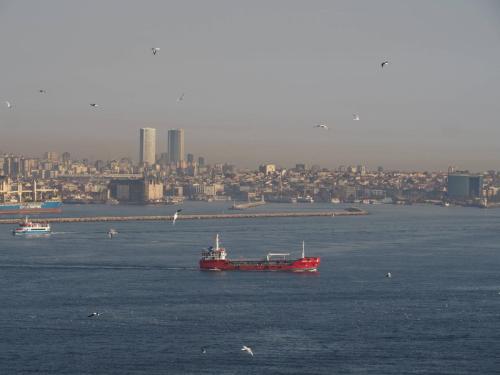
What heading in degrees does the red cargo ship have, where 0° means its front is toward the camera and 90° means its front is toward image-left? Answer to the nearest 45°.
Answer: approximately 270°
